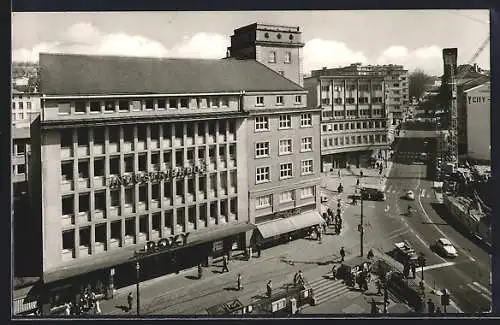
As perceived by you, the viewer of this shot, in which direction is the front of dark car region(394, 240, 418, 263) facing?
facing the viewer and to the right of the viewer

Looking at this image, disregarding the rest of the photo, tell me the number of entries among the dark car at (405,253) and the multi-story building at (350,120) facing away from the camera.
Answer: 0

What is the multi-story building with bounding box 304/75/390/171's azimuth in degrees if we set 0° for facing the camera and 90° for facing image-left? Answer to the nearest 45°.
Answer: approximately 0°

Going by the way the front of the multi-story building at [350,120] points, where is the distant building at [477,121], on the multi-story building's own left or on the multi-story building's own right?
on the multi-story building's own left

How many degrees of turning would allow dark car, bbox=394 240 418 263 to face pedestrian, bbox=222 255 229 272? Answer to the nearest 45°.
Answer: approximately 135° to its right
